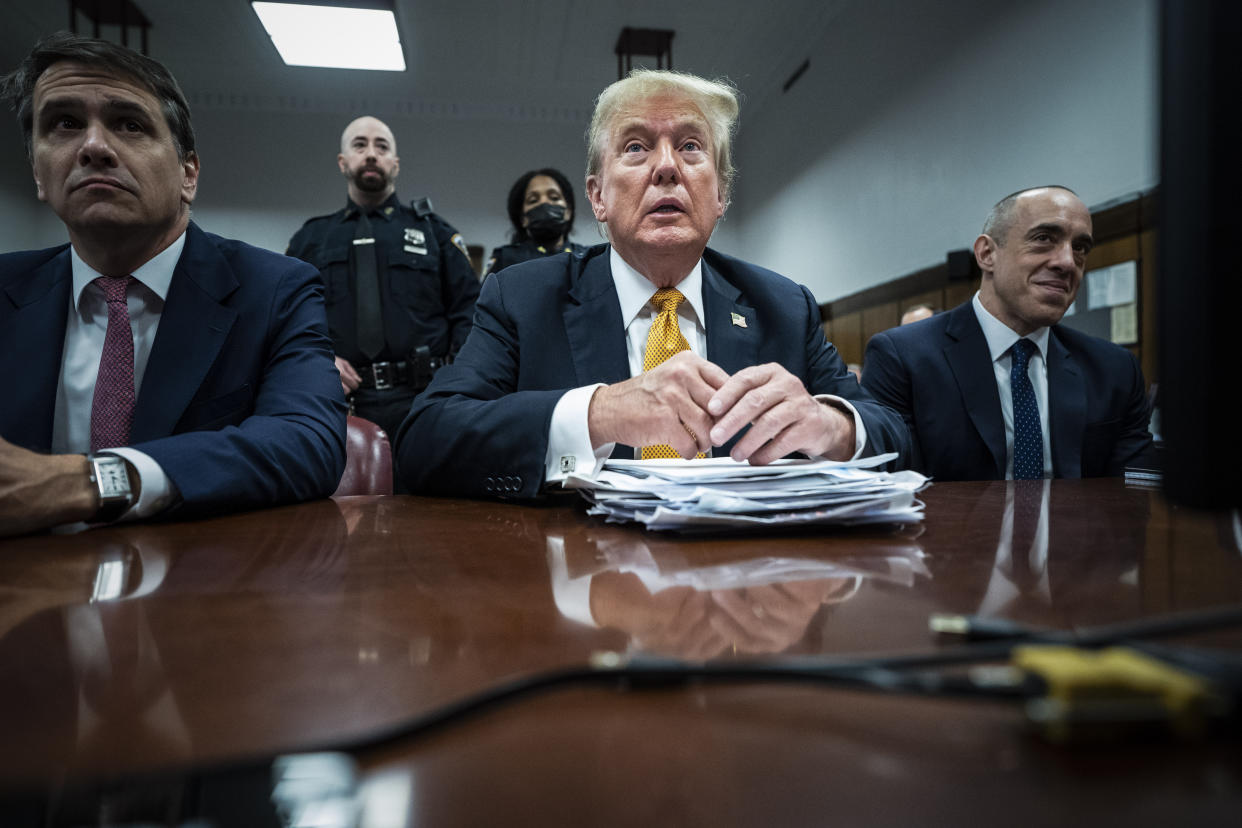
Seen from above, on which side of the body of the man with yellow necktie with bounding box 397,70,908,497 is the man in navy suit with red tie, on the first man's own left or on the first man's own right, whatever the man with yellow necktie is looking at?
on the first man's own right

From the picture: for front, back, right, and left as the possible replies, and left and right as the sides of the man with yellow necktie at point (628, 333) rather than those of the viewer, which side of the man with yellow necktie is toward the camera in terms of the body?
front

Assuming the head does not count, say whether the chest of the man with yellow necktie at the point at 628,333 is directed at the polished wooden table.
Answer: yes

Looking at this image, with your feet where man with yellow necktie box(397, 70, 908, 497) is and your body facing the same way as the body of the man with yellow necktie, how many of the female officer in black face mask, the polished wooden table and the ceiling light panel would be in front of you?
1

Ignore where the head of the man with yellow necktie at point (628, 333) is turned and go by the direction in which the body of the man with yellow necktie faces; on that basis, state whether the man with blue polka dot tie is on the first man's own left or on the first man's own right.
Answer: on the first man's own left

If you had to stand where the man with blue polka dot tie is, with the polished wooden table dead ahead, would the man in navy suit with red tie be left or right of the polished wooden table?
right

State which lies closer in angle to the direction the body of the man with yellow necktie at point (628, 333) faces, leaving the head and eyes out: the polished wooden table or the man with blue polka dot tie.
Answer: the polished wooden table

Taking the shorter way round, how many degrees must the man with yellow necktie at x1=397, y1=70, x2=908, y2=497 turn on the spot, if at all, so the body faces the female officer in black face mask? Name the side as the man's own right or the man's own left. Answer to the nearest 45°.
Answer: approximately 180°

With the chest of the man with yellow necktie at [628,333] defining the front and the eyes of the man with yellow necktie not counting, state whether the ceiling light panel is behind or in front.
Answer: behind

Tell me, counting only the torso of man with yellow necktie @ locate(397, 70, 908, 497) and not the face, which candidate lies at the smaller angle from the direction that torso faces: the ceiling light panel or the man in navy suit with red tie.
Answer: the man in navy suit with red tie
